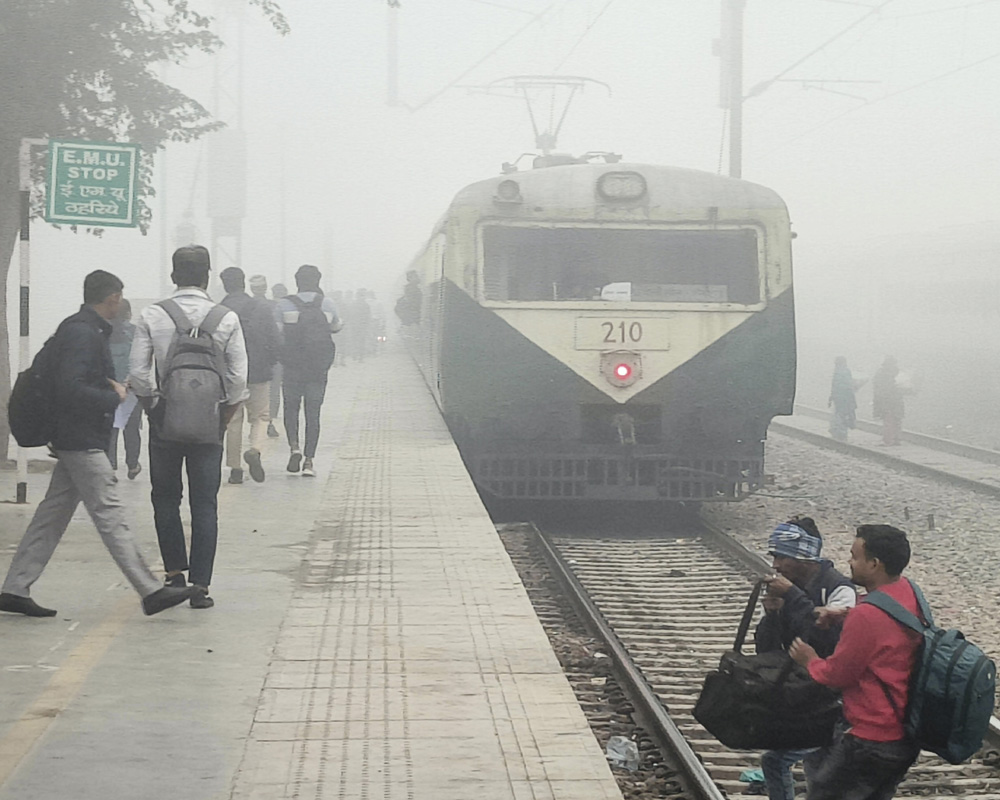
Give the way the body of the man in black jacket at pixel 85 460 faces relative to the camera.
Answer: to the viewer's right

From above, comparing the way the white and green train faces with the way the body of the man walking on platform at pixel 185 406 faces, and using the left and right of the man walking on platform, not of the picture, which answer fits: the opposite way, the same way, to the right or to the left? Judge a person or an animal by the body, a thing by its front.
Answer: the opposite way

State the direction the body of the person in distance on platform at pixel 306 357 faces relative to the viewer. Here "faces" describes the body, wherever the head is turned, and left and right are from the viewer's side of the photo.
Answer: facing away from the viewer

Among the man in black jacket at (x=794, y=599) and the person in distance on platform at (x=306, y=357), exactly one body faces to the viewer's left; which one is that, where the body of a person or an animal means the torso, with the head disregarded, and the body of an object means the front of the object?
the man in black jacket

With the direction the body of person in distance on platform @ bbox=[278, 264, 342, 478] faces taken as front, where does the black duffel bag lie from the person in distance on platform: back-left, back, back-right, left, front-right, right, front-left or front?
back

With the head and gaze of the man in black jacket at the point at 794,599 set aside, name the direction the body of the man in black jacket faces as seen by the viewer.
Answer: to the viewer's left

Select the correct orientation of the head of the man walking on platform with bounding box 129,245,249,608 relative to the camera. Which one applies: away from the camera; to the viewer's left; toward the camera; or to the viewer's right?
away from the camera

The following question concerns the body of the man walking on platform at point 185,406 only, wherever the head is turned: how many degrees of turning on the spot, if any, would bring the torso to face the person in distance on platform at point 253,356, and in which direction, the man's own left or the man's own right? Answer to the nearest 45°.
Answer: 0° — they already face them

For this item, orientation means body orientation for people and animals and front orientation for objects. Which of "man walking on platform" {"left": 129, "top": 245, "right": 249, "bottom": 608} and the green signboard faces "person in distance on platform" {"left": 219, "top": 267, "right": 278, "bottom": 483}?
the man walking on platform

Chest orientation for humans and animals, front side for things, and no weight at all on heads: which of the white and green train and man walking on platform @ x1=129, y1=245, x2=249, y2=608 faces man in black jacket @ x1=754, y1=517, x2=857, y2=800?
the white and green train

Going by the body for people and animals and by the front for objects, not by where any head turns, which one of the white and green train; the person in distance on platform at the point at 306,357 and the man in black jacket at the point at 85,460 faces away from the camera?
the person in distance on platform

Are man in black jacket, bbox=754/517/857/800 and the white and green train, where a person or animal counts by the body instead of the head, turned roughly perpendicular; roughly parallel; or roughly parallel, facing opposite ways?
roughly perpendicular

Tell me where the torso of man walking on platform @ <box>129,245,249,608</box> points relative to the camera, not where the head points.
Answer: away from the camera

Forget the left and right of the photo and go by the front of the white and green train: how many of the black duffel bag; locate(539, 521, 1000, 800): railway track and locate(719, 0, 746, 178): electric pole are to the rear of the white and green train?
1

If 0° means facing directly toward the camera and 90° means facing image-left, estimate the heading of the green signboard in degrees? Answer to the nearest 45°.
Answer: approximately 0°
